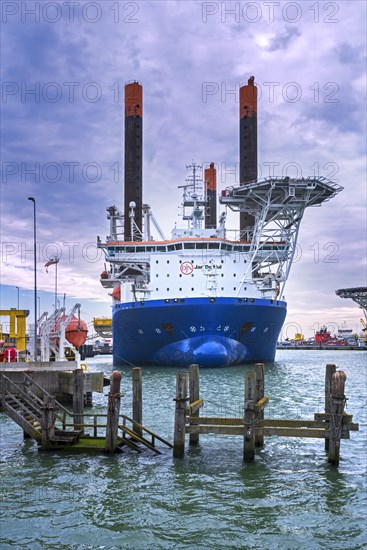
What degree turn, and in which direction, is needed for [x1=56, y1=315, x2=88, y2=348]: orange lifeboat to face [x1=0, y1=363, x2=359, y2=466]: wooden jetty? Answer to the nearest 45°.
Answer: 0° — it already faces it

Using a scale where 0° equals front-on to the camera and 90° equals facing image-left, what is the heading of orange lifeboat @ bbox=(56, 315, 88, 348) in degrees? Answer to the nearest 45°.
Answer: approximately 0°

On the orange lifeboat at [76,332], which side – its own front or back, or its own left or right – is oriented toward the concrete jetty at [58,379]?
front

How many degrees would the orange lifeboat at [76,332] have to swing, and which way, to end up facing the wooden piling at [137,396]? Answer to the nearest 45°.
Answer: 0° — it already faces it

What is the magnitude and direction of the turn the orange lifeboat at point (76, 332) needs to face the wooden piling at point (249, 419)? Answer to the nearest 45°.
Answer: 0° — it already faces it

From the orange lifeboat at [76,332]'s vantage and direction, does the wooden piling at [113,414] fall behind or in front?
in front
